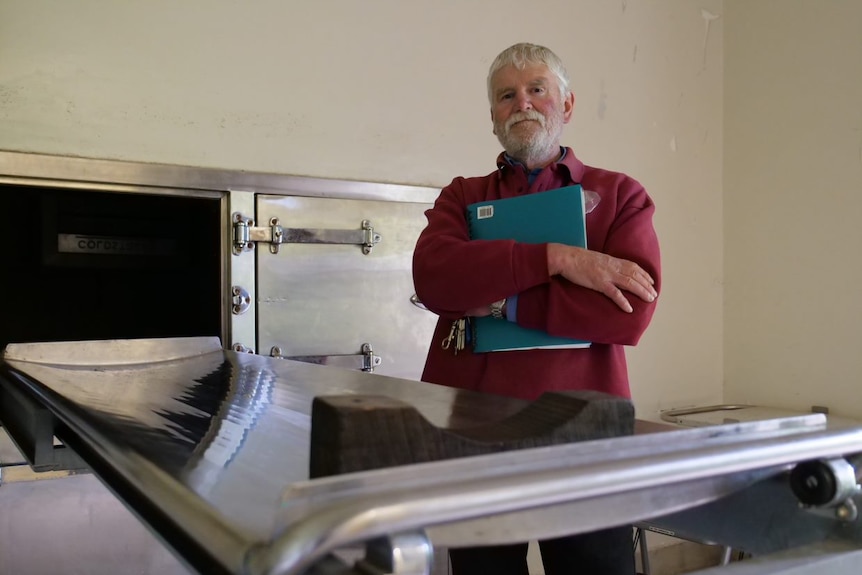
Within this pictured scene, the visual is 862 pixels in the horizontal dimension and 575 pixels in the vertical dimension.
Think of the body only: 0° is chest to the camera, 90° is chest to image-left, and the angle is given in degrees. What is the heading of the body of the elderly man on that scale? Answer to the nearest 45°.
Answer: approximately 0°

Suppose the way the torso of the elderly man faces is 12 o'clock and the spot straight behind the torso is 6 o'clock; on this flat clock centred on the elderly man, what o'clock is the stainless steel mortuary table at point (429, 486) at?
The stainless steel mortuary table is roughly at 12 o'clock from the elderly man.

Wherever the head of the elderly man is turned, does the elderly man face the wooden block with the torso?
yes
